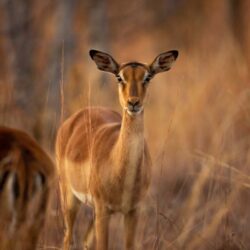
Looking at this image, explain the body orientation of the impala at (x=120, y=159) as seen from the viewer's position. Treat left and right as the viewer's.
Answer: facing the viewer and to the right of the viewer
